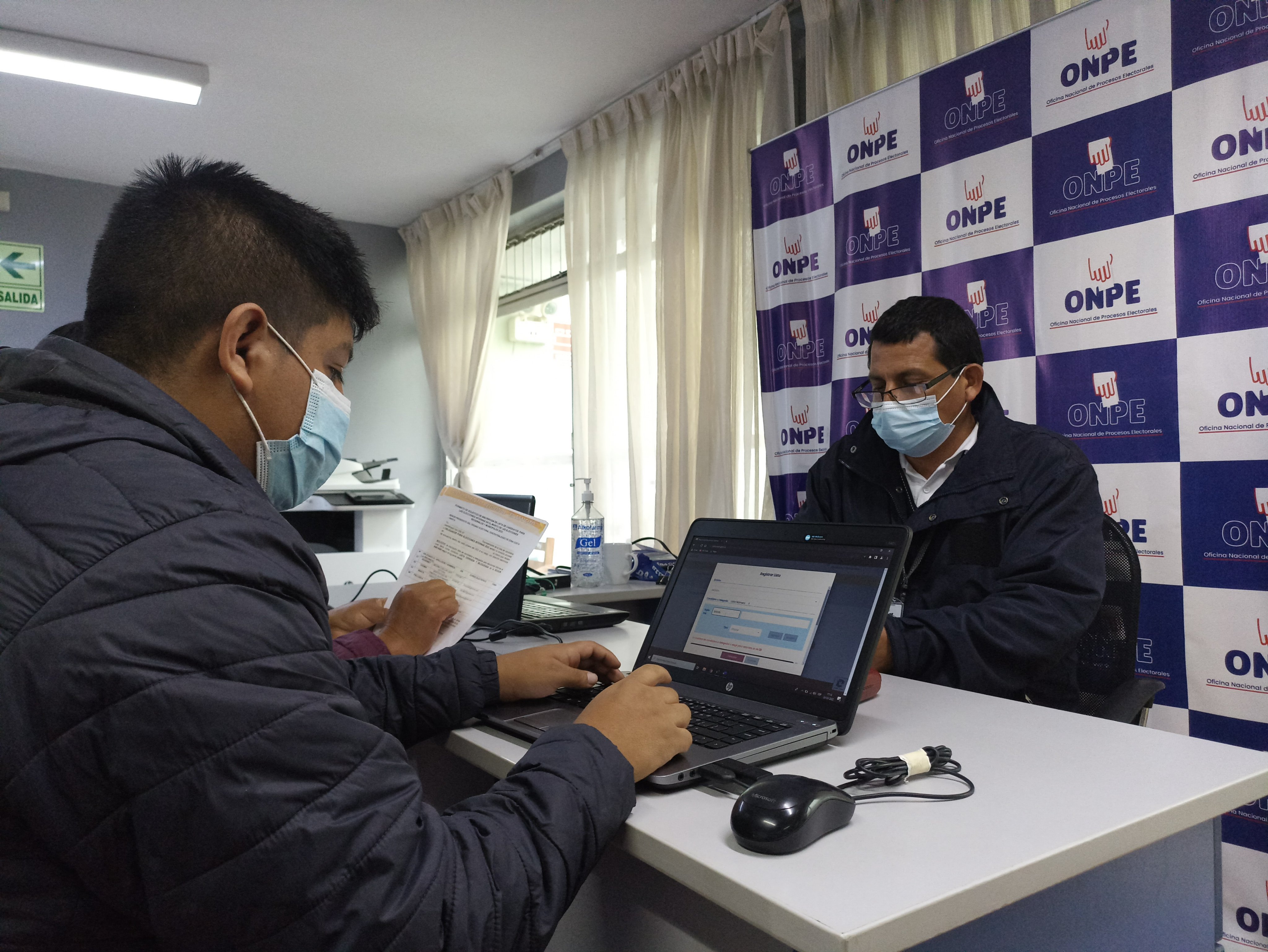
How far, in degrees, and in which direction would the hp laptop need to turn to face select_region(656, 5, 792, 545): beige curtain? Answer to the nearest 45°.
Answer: approximately 135° to its right

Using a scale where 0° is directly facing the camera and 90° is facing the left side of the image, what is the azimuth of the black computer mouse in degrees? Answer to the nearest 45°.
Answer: approximately 225°

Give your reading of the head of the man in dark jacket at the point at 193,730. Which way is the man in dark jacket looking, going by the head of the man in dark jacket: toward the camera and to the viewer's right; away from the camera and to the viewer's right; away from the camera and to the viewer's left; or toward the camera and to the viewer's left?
away from the camera and to the viewer's right

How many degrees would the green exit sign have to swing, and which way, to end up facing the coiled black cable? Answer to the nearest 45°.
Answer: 0° — it already faces it

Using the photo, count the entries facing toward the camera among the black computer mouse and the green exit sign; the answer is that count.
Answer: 1

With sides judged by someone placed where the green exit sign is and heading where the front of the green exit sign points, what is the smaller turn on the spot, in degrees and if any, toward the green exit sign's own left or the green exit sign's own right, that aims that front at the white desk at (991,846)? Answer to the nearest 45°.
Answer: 0° — it already faces it

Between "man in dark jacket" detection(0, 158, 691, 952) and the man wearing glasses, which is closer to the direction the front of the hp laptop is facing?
the man in dark jacket

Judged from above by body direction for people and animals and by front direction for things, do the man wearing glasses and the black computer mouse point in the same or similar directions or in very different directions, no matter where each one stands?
very different directions

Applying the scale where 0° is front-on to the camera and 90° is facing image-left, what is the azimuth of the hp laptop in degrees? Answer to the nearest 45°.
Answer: approximately 45°
